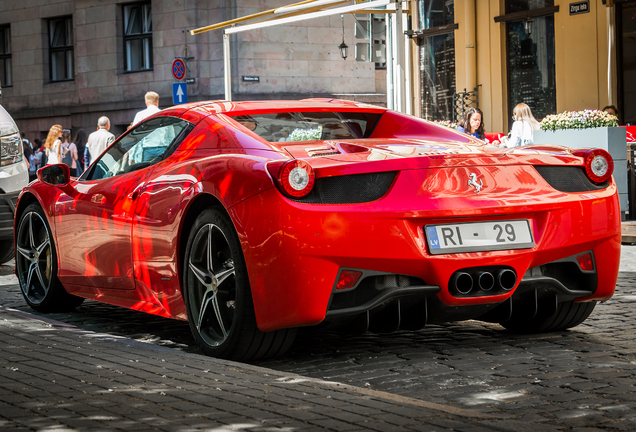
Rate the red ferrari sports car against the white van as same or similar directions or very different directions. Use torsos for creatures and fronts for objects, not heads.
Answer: very different directions

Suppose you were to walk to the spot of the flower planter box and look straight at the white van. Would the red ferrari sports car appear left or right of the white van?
left

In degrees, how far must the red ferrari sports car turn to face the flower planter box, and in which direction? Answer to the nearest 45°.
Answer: approximately 90° to its right

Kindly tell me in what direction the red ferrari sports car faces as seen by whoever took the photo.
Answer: facing away from the viewer and to the left of the viewer

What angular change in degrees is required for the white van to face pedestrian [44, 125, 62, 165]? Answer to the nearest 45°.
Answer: approximately 135° to its left
